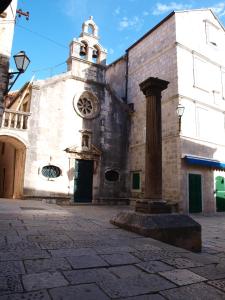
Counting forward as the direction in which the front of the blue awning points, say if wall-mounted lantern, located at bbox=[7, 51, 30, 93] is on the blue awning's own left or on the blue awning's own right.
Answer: on the blue awning's own right

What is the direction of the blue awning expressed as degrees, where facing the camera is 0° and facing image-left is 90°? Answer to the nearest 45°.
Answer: approximately 315°

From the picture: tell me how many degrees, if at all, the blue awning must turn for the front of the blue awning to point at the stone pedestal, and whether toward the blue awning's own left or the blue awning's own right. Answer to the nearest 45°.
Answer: approximately 45° to the blue awning's own right

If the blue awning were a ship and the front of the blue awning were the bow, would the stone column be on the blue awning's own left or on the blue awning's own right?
on the blue awning's own right

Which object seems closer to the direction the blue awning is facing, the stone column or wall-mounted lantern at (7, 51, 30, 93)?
the stone column

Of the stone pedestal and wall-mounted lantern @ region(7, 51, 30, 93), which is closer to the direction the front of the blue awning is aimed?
the stone pedestal
